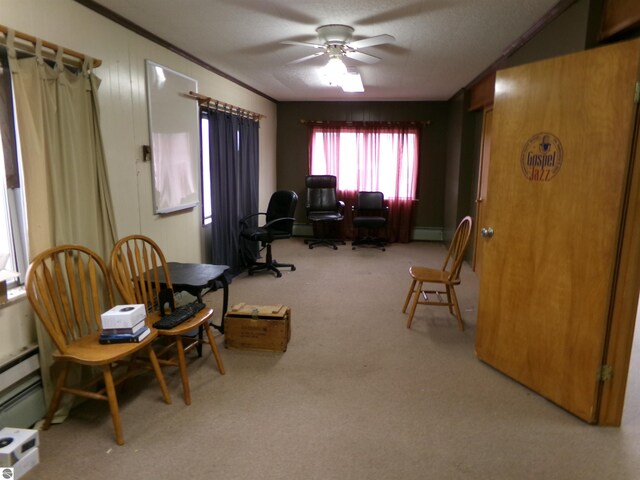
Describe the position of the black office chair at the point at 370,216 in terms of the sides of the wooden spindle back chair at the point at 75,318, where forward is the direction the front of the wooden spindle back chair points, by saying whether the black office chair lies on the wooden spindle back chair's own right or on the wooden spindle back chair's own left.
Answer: on the wooden spindle back chair's own left

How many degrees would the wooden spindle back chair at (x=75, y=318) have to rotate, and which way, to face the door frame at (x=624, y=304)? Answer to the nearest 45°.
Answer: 0° — it already faces it

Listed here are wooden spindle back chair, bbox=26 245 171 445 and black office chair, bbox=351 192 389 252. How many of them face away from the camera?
0

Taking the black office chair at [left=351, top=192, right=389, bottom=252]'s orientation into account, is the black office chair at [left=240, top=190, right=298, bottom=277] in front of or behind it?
in front

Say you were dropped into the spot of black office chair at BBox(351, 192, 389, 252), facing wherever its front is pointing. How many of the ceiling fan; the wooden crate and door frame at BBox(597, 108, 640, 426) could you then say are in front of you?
3

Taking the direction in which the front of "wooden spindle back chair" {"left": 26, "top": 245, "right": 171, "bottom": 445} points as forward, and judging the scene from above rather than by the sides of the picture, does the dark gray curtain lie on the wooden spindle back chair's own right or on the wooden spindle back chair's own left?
on the wooden spindle back chair's own left

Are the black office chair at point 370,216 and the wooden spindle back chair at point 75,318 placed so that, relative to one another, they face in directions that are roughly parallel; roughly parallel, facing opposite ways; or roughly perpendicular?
roughly perpendicular

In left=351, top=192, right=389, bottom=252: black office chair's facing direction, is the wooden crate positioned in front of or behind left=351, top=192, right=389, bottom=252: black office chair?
in front

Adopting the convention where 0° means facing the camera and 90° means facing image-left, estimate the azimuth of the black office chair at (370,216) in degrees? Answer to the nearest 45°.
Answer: approximately 0°
